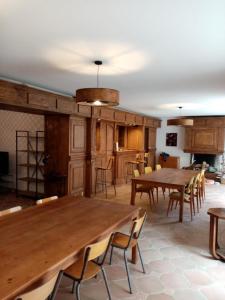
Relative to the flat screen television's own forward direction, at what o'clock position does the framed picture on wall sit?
The framed picture on wall is roughly at 10 o'clock from the flat screen television.

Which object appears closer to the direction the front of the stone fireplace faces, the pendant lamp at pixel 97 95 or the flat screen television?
the pendant lamp

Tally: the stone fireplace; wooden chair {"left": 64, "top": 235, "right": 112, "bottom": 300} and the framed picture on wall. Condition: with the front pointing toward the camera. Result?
2

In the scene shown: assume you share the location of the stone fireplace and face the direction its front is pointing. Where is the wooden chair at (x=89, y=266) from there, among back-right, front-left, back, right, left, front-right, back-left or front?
front

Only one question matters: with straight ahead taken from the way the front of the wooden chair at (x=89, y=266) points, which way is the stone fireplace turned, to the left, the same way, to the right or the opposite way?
to the left

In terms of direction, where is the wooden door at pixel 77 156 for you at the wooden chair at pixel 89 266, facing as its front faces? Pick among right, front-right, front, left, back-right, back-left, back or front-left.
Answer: front-right

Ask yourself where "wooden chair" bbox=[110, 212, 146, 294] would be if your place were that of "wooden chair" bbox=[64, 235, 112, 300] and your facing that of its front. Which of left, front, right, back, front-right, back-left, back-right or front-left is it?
right

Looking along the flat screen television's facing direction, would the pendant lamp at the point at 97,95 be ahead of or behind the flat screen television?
ahead

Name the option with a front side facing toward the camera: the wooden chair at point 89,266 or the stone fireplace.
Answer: the stone fireplace

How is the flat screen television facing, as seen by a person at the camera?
facing the viewer and to the right of the viewer

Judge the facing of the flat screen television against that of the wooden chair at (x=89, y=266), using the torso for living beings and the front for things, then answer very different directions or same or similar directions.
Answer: very different directions

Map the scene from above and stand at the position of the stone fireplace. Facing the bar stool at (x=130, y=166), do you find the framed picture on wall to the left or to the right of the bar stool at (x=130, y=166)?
right

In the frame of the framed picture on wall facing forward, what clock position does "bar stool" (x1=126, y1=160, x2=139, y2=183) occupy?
The bar stool is roughly at 1 o'clock from the framed picture on wall.

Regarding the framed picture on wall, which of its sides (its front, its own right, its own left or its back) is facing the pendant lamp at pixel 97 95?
front

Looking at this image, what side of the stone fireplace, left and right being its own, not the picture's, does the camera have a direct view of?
front

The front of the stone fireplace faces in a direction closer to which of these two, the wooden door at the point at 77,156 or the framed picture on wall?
the wooden door

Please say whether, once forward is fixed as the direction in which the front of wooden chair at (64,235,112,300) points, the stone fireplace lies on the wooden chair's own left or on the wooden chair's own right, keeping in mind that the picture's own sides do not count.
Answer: on the wooden chair's own right

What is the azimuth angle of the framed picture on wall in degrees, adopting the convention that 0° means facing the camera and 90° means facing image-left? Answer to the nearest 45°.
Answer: approximately 0°
